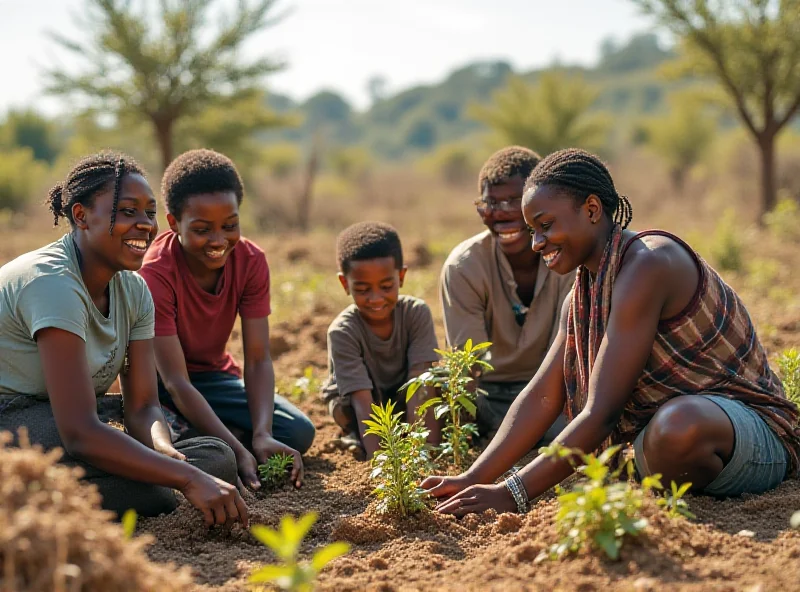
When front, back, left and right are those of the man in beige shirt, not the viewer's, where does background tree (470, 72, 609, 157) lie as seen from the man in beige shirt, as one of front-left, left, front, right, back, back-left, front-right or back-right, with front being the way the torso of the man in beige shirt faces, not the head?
back

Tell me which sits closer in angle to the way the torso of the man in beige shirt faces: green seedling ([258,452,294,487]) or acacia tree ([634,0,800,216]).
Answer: the green seedling

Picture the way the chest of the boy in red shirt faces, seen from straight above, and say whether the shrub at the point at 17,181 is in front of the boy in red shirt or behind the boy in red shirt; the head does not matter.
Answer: behind

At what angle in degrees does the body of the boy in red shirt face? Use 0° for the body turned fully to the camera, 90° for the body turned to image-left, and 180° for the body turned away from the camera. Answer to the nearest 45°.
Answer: approximately 315°

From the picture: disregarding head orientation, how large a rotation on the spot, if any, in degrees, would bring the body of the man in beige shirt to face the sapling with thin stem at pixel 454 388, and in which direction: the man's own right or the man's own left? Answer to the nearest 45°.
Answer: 0° — they already face it

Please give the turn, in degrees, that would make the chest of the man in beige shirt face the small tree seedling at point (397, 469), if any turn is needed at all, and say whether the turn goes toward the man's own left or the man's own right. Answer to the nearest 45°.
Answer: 0° — they already face it

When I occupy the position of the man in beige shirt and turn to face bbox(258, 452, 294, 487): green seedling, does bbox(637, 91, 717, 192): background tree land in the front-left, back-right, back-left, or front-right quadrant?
back-right

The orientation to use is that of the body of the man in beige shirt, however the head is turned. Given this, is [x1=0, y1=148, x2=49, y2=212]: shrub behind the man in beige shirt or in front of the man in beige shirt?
behind

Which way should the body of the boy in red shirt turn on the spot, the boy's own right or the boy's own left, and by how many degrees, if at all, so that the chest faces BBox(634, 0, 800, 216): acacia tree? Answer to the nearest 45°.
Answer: approximately 90° to the boy's own left
